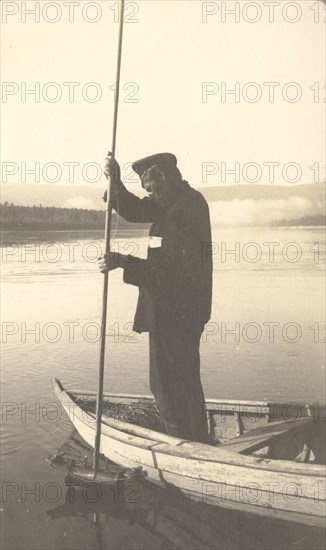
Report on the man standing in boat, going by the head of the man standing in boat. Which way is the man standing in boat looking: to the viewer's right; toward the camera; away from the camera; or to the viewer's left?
to the viewer's left

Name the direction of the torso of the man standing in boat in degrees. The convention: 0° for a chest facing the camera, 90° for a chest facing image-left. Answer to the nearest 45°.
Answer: approximately 90°
